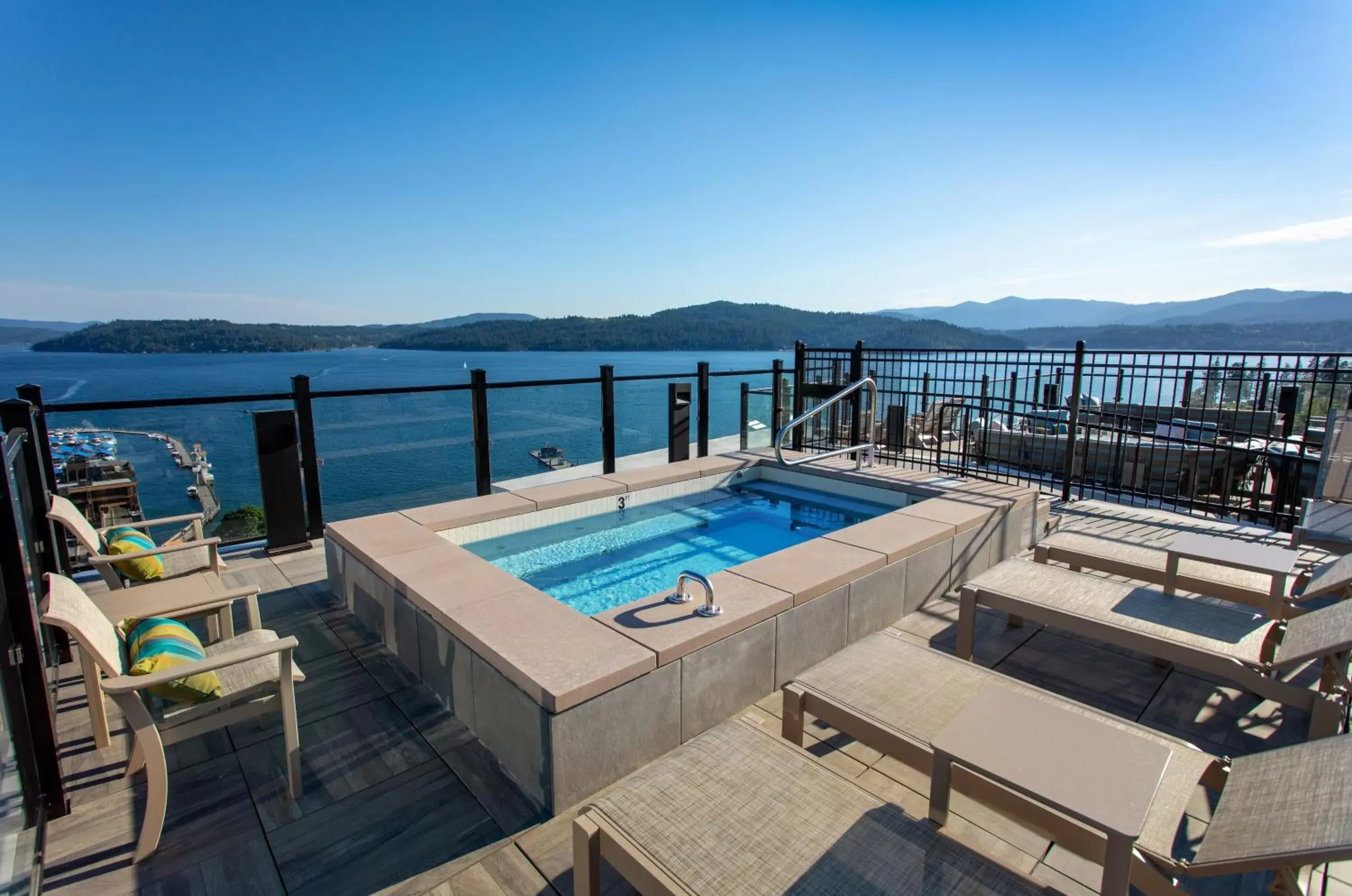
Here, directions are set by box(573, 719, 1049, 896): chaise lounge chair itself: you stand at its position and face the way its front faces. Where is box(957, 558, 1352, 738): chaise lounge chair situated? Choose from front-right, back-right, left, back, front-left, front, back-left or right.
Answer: right

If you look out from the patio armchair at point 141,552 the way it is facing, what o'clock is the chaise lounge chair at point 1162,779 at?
The chaise lounge chair is roughly at 2 o'clock from the patio armchair.

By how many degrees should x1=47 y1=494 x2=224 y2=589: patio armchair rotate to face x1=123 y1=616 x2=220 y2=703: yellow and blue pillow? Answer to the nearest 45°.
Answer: approximately 90° to its right

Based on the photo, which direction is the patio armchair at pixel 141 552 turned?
to the viewer's right

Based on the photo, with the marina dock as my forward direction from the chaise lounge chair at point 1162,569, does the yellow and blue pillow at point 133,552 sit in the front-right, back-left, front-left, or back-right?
front-left

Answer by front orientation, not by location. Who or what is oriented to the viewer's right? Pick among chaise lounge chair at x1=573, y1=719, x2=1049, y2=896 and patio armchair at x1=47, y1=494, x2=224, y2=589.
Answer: the patio armchair

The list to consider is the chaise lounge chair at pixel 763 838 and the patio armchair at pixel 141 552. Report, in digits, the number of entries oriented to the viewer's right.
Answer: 1

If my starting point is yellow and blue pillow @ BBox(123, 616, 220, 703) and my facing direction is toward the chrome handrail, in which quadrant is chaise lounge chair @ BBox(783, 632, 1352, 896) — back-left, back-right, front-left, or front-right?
front-right

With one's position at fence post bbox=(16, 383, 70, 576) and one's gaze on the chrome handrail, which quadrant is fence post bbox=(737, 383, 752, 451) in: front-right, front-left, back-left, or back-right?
front-left

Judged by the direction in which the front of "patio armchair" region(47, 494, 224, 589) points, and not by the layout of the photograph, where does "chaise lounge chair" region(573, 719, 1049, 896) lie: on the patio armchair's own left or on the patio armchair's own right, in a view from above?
on the patio armchair's own right

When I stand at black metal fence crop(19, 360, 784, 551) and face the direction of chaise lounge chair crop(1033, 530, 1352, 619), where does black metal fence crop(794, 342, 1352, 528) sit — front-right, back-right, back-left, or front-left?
front-left

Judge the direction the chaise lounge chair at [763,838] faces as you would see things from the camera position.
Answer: facing away from the viewer and to the left of the viewer
